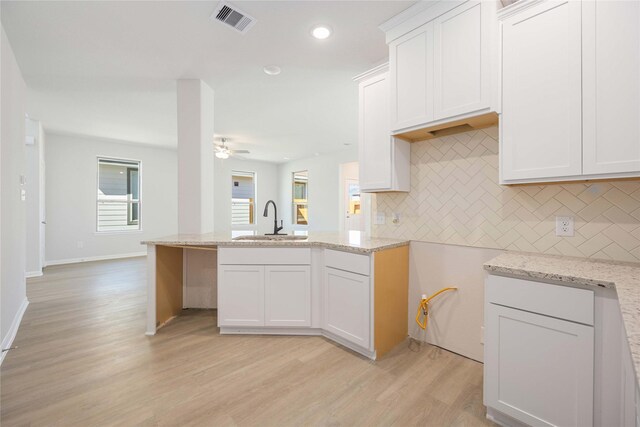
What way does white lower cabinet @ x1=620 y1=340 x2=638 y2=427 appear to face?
to the viewer's left

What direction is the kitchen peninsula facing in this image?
toward the camera

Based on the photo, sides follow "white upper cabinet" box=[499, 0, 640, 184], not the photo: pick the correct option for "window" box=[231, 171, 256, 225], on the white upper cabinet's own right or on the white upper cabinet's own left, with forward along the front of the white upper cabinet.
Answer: on the white upper cabinet's own right

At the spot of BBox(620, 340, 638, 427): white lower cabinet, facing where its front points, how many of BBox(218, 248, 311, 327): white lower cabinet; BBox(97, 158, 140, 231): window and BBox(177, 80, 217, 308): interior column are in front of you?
3

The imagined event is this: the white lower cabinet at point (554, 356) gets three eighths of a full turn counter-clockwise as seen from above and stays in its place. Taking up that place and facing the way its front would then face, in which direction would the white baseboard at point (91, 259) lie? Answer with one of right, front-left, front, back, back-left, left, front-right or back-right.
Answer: back

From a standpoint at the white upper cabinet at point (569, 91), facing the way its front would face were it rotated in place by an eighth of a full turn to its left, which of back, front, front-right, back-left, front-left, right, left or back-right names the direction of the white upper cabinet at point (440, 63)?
right

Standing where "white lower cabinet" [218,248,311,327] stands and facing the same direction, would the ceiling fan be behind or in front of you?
behind

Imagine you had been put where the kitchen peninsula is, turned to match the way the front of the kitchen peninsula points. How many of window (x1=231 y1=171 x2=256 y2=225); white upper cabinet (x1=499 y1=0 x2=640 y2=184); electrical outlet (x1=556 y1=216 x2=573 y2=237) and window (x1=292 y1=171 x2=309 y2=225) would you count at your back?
2

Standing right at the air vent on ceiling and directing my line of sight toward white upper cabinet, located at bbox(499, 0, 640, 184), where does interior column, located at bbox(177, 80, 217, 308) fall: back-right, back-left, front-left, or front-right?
back-left

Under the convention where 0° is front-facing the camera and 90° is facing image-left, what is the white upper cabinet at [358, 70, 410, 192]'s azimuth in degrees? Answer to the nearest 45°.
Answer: approximately 45°

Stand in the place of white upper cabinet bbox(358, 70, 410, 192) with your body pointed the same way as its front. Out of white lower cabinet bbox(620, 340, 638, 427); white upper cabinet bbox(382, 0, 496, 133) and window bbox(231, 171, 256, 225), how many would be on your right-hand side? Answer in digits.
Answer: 1

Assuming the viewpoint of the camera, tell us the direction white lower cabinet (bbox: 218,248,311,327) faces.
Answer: facing the viewer

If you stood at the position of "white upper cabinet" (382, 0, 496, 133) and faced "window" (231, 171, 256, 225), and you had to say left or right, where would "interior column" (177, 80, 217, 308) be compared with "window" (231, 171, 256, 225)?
left

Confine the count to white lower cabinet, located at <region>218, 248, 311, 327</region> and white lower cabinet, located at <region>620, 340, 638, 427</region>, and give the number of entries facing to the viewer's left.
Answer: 1

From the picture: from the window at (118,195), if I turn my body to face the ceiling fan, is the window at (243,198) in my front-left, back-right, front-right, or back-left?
front-left

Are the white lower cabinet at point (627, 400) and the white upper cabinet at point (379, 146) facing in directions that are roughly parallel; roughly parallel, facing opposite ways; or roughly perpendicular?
roughly perpendicular

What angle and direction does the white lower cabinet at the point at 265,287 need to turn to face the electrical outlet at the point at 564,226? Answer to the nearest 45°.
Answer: approximately 45° to its left

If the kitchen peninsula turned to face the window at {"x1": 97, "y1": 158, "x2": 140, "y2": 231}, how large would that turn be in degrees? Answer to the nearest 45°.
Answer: approximately 135° to its right

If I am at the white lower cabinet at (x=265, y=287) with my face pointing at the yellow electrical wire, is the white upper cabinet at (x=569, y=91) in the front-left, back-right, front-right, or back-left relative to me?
front-right

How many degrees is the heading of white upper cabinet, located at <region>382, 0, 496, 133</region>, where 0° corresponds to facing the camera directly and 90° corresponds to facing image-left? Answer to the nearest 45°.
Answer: approximately 45°

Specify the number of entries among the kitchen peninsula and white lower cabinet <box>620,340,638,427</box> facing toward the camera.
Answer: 1

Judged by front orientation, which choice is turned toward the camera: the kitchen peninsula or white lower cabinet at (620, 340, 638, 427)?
the kitchen peninsula

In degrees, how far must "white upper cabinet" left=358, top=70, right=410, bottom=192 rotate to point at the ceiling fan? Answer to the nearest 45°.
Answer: approximately 90° to its right

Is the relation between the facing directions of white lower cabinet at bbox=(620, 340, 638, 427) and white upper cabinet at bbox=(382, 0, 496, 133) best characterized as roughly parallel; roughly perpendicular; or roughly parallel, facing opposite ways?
roughly perpendicular
